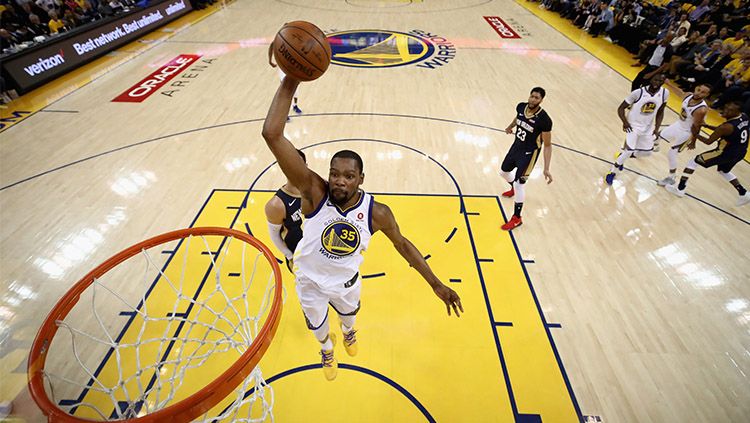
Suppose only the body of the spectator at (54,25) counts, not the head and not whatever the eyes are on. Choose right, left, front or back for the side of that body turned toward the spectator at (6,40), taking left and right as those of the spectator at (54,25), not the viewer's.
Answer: right

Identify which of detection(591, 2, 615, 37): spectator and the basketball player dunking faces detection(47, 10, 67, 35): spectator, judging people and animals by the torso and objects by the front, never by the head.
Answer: detection(591, 2, 615, 37): spectator

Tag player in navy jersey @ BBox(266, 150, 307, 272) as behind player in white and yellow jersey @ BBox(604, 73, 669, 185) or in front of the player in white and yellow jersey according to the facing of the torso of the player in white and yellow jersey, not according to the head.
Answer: in front

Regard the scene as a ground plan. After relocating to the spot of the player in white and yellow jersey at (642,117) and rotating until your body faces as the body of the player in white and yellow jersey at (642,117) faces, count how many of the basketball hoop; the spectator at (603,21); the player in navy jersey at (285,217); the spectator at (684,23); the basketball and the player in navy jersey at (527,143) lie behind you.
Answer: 2

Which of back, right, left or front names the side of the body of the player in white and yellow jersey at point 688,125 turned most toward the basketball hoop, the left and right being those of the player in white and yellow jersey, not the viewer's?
front

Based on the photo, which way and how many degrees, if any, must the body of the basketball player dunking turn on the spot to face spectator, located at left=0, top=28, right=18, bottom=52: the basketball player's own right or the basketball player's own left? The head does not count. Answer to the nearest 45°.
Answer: approximately 135° to the basketball player's own right

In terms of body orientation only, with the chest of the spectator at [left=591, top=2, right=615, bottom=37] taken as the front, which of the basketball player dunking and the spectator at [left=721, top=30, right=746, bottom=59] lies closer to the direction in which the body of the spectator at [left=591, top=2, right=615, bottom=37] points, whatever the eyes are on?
the basketball player dunking

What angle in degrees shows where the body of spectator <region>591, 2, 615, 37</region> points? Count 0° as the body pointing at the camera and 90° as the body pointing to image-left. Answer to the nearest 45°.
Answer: approximately 45°

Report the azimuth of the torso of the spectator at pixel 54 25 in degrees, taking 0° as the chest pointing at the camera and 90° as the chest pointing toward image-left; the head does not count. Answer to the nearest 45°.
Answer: approximately 315°

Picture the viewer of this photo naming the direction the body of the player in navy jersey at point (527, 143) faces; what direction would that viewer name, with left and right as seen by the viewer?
facing the viewer and to the left of the viewer

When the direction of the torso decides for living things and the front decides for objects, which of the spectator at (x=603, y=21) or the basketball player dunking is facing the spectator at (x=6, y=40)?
the spectator at (x=603, y=21)

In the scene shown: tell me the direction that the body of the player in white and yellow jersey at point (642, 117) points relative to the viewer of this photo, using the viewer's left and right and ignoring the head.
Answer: facing the viewer

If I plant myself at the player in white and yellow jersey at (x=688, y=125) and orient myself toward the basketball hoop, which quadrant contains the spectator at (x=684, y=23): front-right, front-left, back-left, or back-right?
back-right

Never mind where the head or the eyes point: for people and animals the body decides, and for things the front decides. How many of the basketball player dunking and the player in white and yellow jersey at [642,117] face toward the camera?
2

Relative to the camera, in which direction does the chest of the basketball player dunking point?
toward the camera

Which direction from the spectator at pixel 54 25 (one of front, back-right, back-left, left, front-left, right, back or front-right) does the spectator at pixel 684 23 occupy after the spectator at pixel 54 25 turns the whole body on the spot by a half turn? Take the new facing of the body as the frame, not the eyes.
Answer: back

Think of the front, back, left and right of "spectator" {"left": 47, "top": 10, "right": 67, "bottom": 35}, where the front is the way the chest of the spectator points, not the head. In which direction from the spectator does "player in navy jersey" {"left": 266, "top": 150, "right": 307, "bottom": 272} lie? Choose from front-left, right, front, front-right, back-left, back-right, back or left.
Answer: front-right
